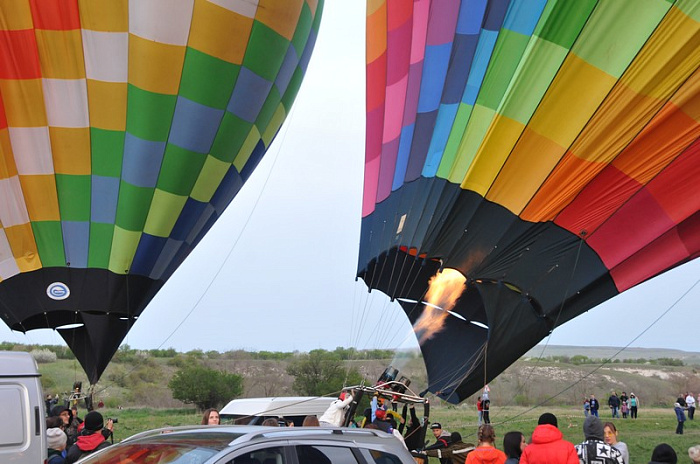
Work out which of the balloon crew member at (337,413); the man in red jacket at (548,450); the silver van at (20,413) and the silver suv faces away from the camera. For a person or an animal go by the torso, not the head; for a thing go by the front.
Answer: the man in red jacket

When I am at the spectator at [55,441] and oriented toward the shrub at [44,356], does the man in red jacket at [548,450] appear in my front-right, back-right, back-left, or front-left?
back-right

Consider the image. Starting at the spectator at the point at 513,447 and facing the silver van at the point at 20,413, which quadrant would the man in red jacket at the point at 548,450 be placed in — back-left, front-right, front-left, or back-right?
back-left

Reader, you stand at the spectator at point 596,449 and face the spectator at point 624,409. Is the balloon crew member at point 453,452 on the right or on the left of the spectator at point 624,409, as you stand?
left

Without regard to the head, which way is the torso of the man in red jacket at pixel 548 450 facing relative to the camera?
away from the camera

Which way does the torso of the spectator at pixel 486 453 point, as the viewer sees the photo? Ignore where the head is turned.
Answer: away from the camera

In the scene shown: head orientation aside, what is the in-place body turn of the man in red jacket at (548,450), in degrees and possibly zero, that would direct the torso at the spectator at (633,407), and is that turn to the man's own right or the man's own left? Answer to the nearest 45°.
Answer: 0° — they already face them

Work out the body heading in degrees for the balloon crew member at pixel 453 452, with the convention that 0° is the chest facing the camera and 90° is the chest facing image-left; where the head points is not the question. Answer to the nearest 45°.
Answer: approximately 180°

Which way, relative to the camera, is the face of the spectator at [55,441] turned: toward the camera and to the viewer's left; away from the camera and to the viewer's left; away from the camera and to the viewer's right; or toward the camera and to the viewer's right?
away from the camera and to the viewer's right

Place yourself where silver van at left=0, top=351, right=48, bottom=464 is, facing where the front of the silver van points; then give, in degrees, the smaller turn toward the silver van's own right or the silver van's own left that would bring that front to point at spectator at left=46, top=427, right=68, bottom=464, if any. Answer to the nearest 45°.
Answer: approximately 135° to the silver van's own right

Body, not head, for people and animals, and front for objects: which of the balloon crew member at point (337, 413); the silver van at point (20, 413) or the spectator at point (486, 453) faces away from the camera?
the spectator at point (486, 453)
